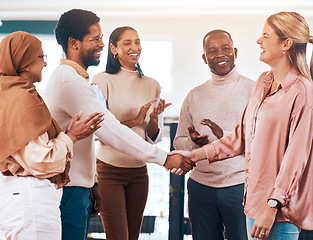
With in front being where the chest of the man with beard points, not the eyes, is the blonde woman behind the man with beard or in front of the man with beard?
in front

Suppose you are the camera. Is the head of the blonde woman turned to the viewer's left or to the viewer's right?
to the viewer's left

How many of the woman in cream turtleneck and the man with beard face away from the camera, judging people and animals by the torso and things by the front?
0

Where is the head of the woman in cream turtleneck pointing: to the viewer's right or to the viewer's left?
to the viewer's right

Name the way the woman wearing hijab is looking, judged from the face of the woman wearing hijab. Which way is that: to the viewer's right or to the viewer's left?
to the viewer's right

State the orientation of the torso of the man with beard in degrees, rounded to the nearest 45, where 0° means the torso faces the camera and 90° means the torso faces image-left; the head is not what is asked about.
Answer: approximately 270°

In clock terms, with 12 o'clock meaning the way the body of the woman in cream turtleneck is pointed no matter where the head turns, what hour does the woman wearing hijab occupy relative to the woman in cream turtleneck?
The woman wearing hijab is roughly at 2 o'clock from the woman in cream turtleneck.

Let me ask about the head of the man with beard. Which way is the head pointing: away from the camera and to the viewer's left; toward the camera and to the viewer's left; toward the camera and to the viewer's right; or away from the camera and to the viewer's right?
toward the camera and to the viewer's right

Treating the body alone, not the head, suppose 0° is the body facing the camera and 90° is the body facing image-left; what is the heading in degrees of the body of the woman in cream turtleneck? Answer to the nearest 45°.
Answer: approximately 315°
